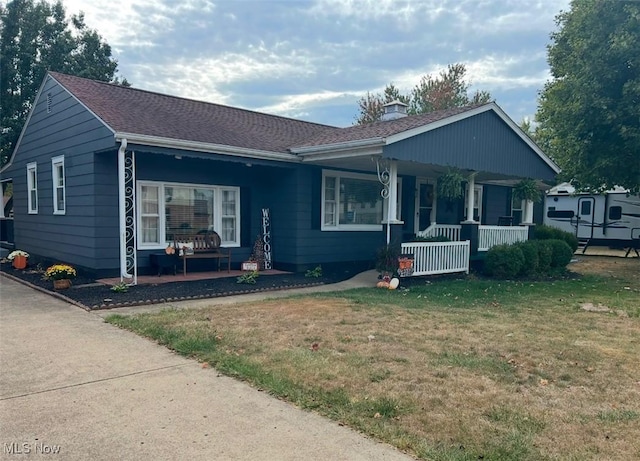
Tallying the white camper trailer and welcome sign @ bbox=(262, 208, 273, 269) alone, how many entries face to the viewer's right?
1

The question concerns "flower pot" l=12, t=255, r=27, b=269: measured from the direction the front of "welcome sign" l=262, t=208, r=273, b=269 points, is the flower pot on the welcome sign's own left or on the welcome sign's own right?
on the welcome sign's own right

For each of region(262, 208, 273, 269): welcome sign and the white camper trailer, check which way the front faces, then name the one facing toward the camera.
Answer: the welcome sign

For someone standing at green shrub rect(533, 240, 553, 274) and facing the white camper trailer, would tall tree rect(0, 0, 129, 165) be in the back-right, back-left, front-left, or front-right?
back-left

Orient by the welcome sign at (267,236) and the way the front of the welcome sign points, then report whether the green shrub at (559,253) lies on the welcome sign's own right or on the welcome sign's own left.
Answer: on the welcome sign's own left

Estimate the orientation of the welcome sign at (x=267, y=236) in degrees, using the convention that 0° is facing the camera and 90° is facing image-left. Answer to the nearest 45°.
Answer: approximately 0°

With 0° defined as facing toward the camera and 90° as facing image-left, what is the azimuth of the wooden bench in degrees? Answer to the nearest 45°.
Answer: approximately 315°

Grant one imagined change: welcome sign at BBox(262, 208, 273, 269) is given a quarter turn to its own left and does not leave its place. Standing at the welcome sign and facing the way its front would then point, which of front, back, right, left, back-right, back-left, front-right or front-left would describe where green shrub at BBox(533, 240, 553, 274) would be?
front

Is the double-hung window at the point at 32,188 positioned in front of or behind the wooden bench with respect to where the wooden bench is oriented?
behind

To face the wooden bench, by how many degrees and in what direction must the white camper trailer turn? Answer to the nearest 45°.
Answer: approximately 135° to its right

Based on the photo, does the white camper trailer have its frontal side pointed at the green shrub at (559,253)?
no

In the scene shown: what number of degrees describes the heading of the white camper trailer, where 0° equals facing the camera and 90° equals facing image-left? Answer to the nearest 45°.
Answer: approximately 270°

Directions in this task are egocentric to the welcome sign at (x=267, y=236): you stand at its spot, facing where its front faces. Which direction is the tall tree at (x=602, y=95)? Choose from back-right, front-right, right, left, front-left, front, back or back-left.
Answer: left
